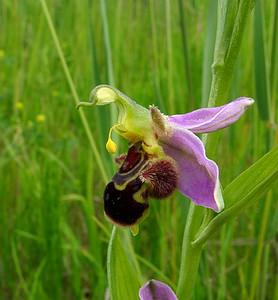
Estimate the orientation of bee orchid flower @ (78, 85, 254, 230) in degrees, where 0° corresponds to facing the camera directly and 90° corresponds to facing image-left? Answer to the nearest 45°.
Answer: approximately 90°
